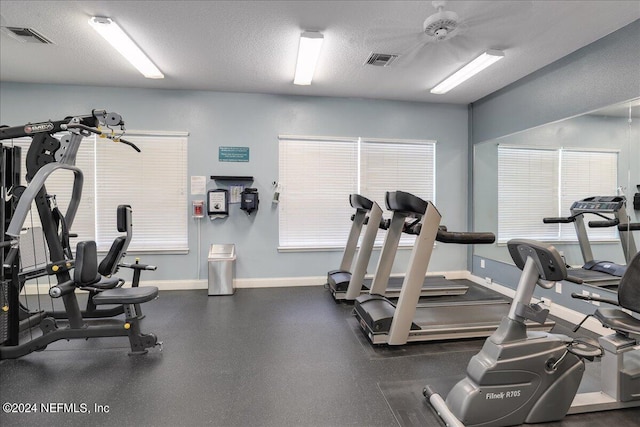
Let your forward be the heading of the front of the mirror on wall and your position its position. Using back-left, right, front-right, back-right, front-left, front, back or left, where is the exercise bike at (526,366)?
front-left

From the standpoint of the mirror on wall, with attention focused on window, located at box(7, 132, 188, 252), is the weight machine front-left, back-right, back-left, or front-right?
front-left

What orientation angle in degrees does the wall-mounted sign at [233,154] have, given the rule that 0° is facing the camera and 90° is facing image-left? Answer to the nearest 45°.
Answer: approximately 0°

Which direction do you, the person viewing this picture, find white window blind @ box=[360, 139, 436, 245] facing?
facing the viewer

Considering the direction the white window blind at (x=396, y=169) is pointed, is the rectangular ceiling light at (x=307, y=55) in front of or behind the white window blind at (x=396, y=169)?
in front

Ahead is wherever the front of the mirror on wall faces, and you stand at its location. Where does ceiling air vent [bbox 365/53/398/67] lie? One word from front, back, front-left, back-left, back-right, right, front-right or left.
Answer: front

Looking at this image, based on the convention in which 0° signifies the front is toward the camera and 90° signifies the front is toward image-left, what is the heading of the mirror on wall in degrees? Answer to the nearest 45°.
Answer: approximately 45°

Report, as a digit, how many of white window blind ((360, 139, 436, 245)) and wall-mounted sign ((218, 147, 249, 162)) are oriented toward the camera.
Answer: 2

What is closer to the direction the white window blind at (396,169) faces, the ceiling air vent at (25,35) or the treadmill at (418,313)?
the treadmill
